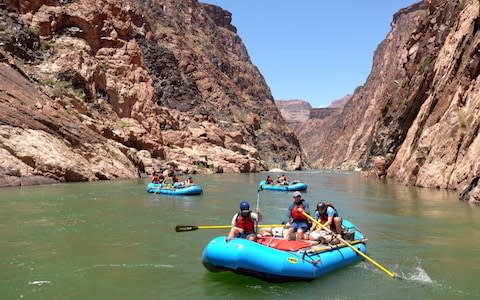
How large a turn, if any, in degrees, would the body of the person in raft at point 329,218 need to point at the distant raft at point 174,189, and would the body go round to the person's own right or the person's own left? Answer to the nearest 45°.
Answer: approximately 90° to the person's own right

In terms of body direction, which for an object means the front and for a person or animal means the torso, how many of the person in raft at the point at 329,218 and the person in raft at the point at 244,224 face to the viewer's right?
0

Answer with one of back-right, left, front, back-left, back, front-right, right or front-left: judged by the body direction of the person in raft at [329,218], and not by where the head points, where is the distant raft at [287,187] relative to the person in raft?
back-right

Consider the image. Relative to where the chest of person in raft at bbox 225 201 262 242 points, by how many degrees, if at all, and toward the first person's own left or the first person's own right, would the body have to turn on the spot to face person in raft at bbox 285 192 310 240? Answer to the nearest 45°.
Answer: approximately 135° to the first person's own left

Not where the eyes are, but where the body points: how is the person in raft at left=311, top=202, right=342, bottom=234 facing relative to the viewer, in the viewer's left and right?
facing the viewer and to the left of the viewer

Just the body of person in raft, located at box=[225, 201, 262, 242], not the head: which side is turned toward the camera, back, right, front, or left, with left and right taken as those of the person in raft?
front

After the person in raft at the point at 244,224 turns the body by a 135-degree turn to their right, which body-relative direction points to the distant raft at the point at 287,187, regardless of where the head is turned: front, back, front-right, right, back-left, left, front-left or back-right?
front-right
